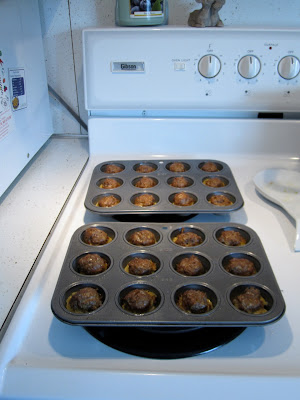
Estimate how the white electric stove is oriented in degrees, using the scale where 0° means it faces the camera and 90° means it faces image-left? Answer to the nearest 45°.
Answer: approximately 0°
